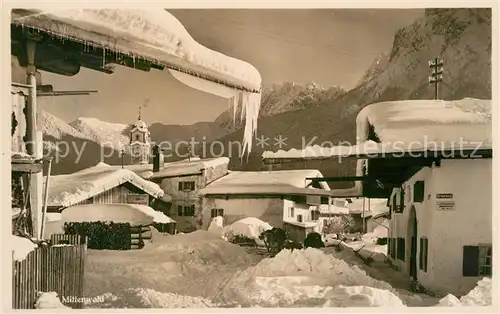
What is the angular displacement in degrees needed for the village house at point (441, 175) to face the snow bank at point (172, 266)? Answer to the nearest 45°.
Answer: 0° — it already faces it

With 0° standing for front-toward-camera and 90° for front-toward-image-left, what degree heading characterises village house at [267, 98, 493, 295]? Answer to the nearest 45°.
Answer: approximately 90°

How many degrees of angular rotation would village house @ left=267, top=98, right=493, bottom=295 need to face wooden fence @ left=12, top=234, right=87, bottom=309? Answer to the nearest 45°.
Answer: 0° — it already faces it
